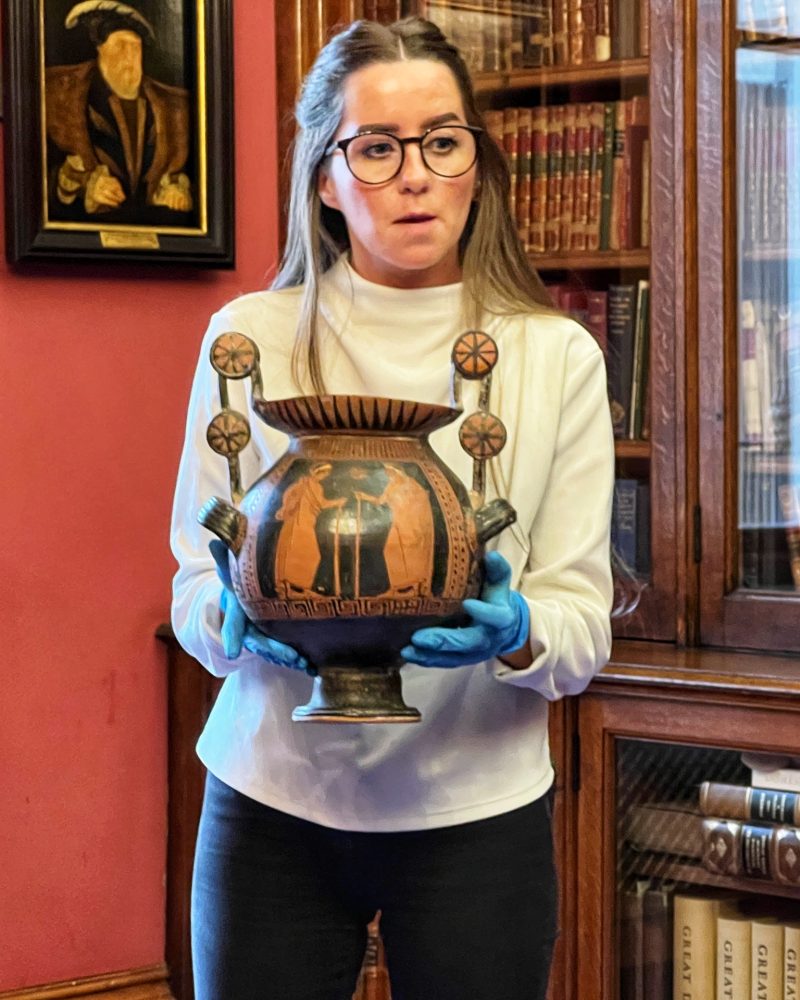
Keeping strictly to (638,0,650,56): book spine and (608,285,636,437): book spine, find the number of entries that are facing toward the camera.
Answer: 2

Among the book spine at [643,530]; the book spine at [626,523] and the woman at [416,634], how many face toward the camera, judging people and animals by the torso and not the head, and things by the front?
3

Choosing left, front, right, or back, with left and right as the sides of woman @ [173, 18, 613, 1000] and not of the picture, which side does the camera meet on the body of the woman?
front

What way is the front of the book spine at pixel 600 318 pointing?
toward the camera

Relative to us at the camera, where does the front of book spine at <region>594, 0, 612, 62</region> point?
facing the viewer

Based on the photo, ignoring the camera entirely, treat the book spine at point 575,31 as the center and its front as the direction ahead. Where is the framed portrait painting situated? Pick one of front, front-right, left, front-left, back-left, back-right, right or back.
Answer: right
